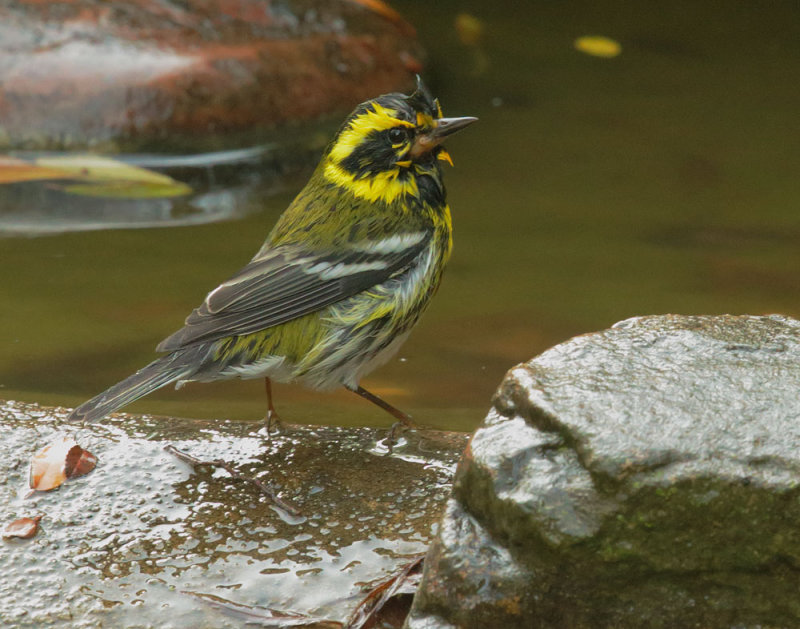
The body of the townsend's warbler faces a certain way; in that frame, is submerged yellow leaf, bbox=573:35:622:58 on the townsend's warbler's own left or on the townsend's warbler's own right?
on the townsend's warbler's own left

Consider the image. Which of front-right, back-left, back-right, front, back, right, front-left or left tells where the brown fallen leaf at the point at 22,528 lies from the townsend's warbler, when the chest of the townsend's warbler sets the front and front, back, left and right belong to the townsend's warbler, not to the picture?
back-right

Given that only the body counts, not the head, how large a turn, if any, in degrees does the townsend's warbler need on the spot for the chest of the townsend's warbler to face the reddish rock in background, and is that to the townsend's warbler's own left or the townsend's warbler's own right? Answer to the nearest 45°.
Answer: approximately 90° to the townsend's warbler's own left

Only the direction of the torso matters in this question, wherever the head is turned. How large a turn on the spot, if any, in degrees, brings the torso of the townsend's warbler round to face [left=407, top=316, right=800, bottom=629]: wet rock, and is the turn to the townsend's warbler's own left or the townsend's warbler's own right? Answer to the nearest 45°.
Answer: approximately 90° to the townsend's warbler's own right

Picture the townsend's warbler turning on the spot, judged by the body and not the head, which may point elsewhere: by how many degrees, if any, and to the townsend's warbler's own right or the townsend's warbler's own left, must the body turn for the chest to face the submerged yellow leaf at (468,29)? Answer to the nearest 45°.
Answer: approximately 90° to the townsend's warbler's own left

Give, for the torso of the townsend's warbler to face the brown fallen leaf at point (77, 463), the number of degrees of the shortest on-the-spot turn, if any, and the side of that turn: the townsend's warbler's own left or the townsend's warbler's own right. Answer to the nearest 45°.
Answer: approximately 135° to the townsend's warbler's own right

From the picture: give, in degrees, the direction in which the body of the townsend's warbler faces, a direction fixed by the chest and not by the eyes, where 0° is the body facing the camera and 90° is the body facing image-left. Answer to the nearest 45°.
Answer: approximately 270°
